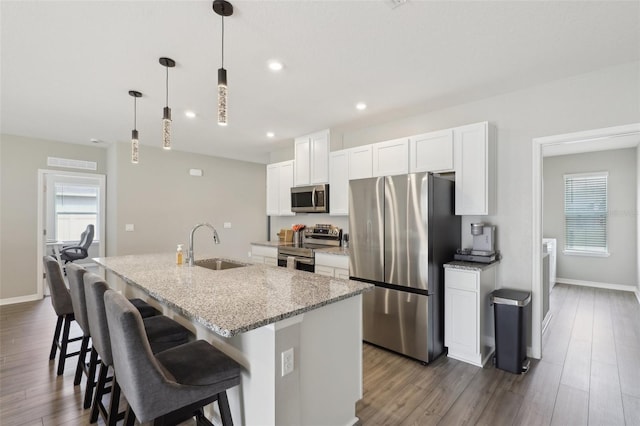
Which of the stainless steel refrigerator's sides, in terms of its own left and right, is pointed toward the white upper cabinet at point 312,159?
right

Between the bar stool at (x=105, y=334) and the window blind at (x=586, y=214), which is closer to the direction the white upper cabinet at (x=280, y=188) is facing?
the bar stool

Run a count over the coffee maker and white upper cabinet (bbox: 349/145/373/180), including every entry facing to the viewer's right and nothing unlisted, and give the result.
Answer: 0

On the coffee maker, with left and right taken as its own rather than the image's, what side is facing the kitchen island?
front

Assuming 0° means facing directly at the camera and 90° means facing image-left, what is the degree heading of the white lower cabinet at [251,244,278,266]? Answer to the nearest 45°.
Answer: approximately 45°

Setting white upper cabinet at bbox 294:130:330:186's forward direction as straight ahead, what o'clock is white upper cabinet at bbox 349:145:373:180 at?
white upper cabinet at bbox 349:145:373:180 is roughly at 9 o'clock from white upper cabinet at bbox 294:130:330:186.

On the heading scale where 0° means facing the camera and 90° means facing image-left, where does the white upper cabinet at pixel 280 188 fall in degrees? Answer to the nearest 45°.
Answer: approximately 45°

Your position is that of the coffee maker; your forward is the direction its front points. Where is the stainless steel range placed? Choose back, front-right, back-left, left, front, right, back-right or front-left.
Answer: front-right

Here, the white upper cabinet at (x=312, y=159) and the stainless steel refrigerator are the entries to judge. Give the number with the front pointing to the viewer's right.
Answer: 0

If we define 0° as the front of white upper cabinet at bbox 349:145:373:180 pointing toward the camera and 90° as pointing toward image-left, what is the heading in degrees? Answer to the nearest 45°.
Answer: approximately 45°
